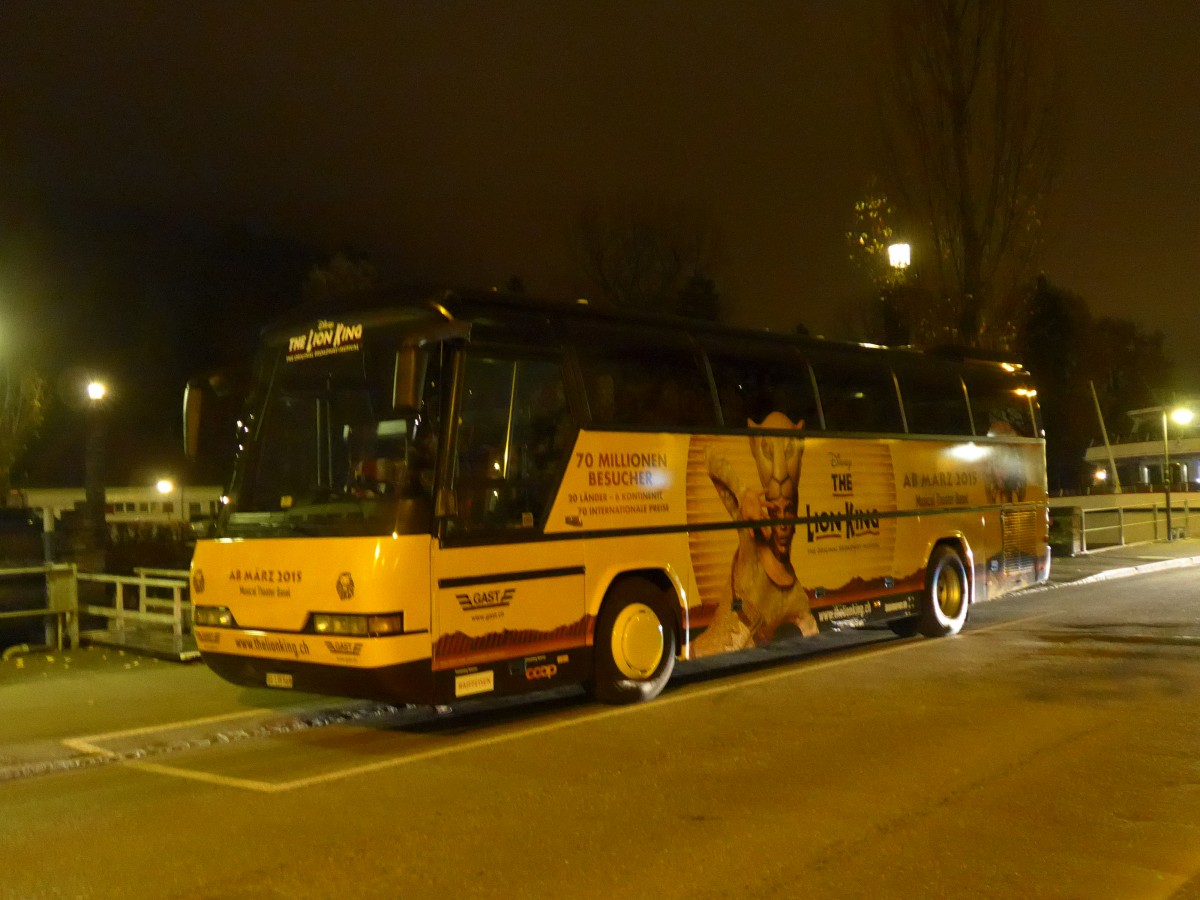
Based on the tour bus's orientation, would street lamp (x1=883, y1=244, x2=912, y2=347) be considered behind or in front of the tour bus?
behind

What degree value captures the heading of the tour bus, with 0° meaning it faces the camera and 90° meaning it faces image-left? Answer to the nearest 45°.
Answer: approximately 45°

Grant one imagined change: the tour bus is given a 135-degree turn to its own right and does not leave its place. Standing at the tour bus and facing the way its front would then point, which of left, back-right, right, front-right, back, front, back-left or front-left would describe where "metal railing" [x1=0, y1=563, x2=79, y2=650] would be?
front-left

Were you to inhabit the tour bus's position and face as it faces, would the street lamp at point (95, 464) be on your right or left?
on your right

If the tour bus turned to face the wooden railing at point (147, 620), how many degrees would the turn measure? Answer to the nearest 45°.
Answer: approximately 90° to its right

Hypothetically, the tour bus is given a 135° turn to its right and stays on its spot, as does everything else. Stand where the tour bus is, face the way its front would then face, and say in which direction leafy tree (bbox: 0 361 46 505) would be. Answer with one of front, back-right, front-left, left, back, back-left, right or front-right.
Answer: front-left

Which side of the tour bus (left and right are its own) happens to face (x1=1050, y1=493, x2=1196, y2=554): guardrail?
back
